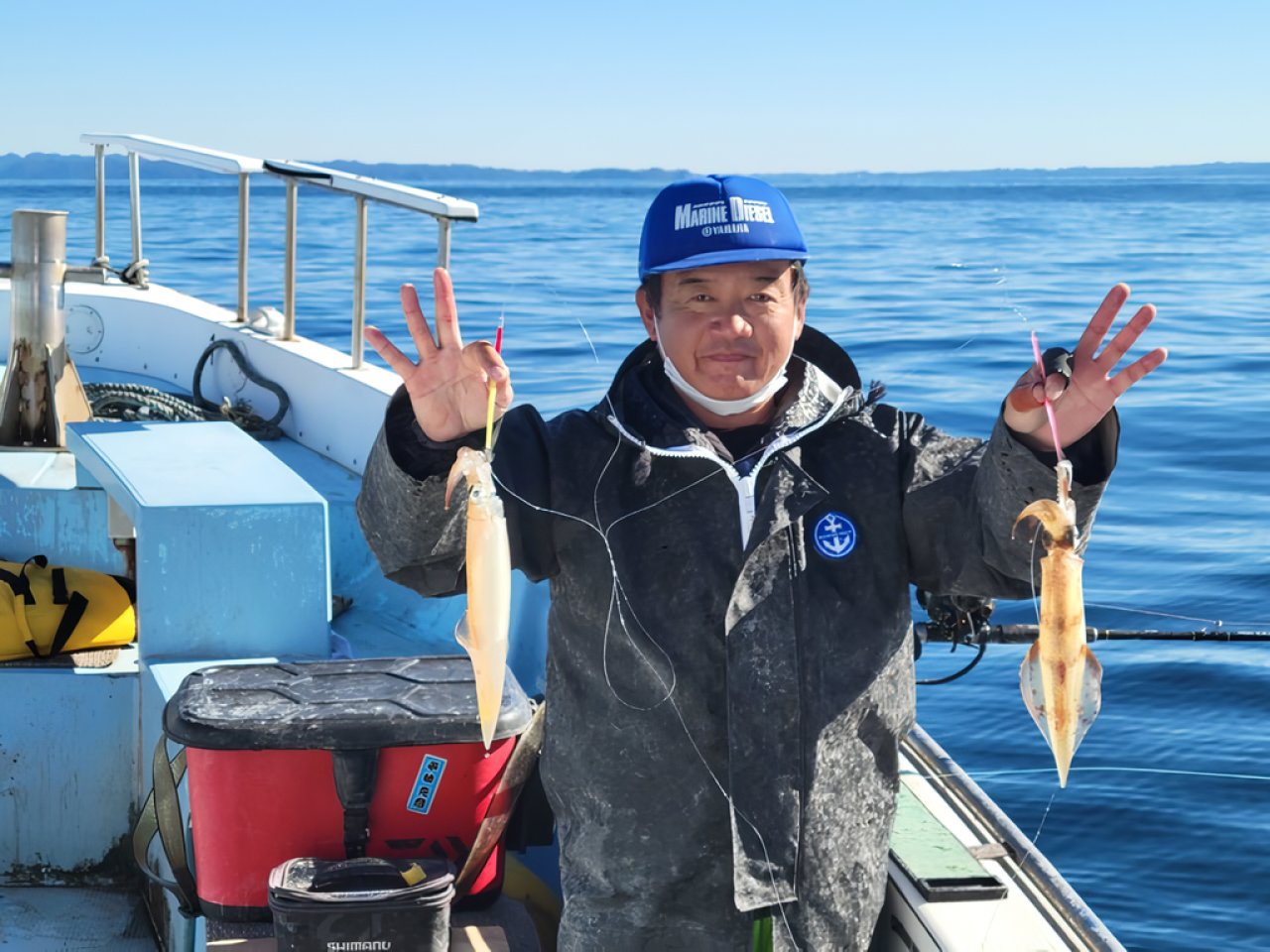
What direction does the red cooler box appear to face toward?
toward the camera

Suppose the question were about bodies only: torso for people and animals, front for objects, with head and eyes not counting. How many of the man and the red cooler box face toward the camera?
2

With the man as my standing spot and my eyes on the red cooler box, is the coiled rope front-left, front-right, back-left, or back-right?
front-right

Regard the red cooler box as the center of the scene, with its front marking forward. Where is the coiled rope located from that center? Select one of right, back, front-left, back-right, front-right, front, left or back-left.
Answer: back

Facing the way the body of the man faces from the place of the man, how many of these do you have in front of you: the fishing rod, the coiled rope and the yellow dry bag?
0

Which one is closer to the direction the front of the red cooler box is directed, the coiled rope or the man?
the man

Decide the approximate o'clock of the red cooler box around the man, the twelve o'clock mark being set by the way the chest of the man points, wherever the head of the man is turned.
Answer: The red cooler box is roughly at 4 o'clock from the man.

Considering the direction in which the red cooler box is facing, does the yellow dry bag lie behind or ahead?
behind

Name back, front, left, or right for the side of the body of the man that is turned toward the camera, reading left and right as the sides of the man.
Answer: front

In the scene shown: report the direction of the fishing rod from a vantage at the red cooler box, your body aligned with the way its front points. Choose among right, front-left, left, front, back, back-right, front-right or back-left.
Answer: left

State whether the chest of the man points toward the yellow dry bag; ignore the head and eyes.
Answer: no

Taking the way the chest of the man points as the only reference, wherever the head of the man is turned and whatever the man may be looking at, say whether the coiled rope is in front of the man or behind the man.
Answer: behind

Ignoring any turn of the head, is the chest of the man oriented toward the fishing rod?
no

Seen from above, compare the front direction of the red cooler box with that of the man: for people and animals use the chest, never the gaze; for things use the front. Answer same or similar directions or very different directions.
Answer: same or similar directions

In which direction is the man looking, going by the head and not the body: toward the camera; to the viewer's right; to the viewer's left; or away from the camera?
toward the camera
